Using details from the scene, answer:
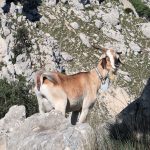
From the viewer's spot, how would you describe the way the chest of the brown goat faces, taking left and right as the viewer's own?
facing to the right of the viewer

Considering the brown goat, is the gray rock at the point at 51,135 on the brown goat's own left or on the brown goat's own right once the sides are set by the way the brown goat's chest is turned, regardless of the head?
on the brown goat's own right
